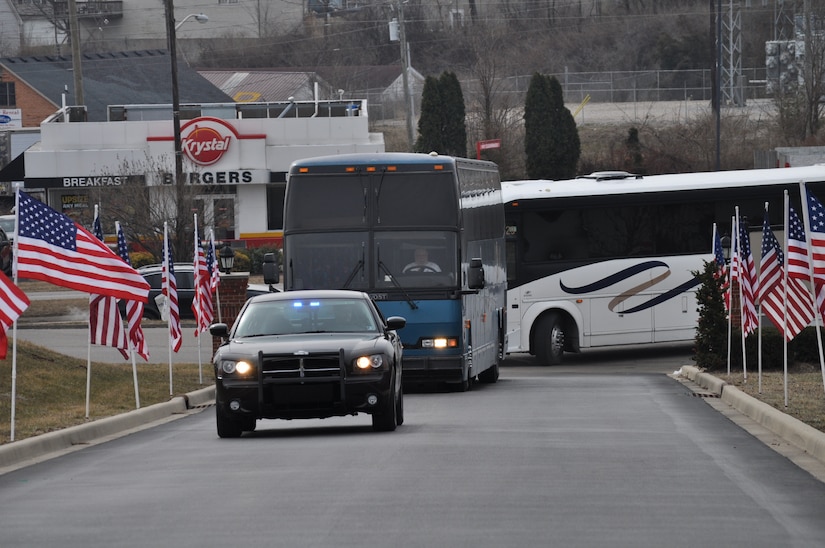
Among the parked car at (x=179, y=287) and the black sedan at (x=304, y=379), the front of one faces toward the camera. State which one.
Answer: the black sedan

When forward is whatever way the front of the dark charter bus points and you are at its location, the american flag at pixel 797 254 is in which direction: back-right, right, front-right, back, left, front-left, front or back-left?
front-left

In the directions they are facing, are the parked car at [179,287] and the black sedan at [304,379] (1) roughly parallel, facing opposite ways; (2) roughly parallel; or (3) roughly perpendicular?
roughly perpendicular

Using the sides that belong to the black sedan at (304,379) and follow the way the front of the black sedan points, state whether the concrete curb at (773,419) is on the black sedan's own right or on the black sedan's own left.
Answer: on the black sedan's own left

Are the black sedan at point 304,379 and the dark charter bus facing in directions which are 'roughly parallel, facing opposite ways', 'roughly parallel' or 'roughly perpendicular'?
roughly parallel

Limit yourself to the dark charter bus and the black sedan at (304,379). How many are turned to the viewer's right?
0

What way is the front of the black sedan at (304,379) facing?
toward the camera

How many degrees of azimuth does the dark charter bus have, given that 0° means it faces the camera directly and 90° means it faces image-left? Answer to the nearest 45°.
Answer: approximately 0°

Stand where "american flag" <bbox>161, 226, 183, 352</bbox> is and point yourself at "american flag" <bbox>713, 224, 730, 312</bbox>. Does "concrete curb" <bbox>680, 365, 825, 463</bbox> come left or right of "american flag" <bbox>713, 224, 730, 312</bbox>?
right

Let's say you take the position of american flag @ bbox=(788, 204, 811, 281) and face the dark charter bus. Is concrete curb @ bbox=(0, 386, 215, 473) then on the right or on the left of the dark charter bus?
left
